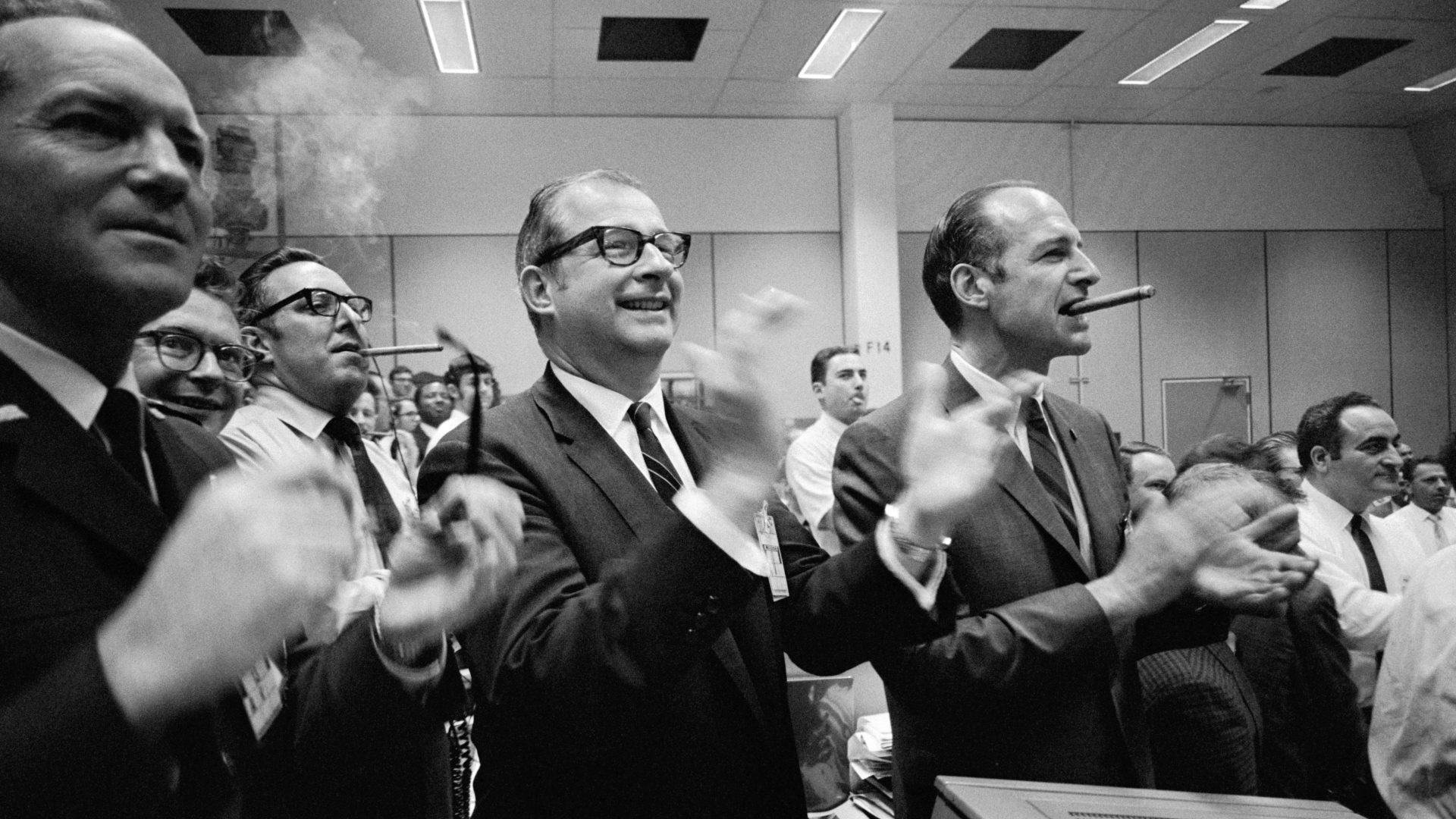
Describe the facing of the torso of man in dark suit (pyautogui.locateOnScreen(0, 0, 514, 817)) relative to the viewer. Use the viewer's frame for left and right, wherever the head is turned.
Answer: facing the viewer and to the right of the viewer

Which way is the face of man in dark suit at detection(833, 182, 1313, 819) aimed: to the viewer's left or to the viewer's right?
to the viewer's right

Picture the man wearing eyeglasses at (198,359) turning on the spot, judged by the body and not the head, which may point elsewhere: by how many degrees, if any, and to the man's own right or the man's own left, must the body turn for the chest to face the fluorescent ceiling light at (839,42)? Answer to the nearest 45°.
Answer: approximately 90° to the man's own left

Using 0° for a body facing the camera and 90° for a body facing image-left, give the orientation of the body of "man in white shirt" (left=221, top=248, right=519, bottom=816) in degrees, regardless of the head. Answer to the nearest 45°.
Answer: approximately 315°

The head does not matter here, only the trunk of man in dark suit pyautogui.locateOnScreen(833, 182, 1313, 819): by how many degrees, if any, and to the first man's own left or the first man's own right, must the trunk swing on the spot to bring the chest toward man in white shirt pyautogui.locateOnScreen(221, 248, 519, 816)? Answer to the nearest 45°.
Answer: approximately 135° to the first man's own right

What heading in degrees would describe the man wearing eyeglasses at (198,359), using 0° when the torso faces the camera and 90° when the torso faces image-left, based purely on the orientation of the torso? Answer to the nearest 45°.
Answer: approximately 315°

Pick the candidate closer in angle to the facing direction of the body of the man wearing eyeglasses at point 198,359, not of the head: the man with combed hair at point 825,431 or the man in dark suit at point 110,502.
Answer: the man in dark suit

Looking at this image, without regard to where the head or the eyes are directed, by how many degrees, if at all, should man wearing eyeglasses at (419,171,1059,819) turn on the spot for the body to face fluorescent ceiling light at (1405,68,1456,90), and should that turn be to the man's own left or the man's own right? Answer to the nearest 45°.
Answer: approximately 90° to the man's own left

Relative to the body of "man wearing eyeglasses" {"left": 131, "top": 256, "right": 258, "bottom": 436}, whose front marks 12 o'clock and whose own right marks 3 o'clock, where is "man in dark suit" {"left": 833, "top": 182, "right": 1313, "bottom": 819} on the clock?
The man in dark suit is roughly at 12 o'clock from the man wearing eyeglasses.

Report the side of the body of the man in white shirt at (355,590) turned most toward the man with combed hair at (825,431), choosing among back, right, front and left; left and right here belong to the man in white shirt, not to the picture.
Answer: left
